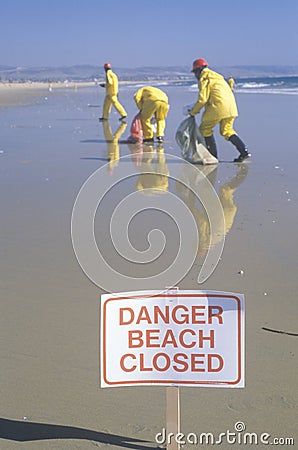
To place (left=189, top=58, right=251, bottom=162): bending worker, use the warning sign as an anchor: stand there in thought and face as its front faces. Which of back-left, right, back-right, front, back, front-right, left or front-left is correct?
back

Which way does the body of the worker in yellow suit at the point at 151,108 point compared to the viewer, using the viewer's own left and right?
facing away from the viewer and to the left of the viewer

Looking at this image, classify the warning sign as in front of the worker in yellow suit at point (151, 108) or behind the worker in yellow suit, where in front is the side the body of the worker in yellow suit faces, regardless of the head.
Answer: behind

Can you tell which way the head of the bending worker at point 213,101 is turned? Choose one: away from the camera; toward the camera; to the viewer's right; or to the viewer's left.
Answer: to the viewer's left

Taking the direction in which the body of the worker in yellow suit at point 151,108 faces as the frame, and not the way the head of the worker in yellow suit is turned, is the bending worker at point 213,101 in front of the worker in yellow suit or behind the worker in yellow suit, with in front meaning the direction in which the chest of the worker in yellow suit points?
behind

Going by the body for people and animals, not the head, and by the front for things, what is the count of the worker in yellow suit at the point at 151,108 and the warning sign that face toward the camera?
1

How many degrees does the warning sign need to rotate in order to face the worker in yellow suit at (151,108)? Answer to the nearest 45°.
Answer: approximately 180°

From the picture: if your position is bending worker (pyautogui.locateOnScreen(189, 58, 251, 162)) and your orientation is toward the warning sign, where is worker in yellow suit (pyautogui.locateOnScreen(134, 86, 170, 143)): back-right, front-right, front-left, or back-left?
back-right

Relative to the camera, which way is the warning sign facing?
toward the camera
